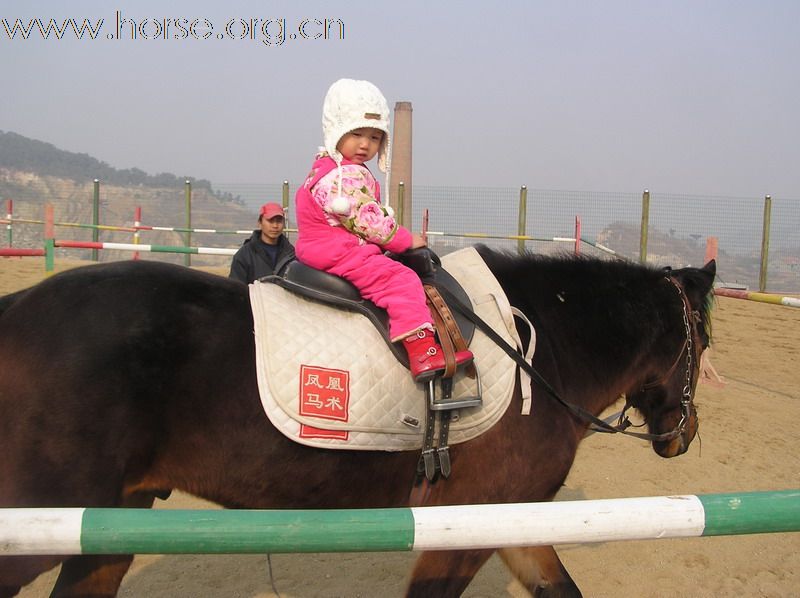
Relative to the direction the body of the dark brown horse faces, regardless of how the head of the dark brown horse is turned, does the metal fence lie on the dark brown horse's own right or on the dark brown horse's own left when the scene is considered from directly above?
on the dark brown horse's own left

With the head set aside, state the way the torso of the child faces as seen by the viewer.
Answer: to the viewer's right

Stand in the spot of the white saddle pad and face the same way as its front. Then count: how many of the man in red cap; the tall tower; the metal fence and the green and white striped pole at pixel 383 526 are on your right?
1

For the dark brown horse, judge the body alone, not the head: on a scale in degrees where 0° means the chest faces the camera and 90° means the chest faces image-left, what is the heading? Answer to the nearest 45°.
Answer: approximately 270°

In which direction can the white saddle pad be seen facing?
to the viewer's right

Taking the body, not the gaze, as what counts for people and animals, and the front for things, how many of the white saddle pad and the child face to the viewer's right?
2

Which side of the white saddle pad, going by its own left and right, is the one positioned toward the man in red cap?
left

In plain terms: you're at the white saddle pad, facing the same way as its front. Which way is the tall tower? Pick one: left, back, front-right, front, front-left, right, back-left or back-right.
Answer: left

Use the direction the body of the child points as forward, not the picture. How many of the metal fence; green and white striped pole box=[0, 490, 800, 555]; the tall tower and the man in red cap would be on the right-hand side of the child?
1
